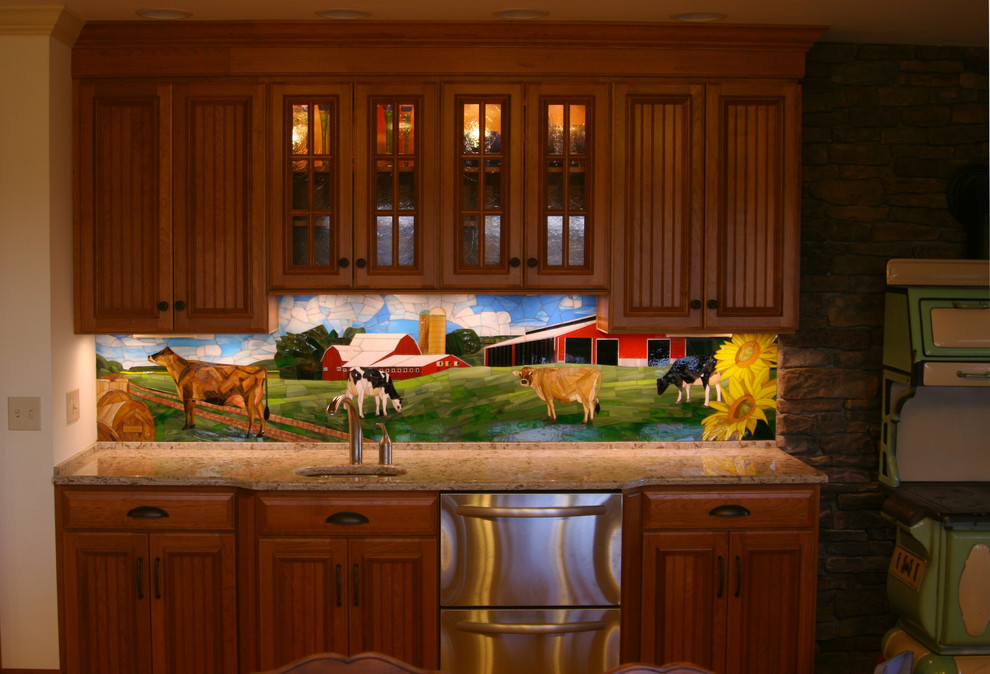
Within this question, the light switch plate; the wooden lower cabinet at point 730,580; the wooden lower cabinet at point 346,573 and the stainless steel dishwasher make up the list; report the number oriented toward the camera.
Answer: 4

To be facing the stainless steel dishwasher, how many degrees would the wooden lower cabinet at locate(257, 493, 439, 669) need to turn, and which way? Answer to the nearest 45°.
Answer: approximately 90° to its left

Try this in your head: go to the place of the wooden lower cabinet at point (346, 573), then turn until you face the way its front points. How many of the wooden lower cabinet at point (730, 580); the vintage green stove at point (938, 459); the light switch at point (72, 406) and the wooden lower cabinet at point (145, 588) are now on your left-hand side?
2

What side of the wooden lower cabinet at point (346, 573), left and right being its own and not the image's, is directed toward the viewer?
front

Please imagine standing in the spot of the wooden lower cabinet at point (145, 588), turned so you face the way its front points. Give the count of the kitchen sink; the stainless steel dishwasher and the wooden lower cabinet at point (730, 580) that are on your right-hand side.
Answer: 0

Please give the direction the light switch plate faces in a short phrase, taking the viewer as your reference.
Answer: facing the viewer

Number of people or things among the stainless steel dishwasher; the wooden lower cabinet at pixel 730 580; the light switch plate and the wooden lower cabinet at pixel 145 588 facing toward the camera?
4

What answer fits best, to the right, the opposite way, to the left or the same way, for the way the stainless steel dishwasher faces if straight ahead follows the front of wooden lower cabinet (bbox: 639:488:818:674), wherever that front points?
the same way

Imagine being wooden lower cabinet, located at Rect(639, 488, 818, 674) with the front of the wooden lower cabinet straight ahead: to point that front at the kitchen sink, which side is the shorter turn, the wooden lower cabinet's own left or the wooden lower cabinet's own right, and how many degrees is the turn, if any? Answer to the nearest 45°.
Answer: approximately 90° to the wooden lower cabinet's own right

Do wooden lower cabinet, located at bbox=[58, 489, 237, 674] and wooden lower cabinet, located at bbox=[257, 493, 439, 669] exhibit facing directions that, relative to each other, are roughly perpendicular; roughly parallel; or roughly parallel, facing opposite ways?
roughly parallel

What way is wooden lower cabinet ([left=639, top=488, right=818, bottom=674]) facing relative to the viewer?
toward the camera

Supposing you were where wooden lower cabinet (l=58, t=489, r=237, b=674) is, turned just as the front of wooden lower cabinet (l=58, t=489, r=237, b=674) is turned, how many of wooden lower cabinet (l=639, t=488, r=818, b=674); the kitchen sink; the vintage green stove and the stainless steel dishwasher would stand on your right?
0

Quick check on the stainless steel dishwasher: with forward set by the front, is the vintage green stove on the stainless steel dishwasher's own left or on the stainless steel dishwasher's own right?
on the stainless steel dishwasher's own left

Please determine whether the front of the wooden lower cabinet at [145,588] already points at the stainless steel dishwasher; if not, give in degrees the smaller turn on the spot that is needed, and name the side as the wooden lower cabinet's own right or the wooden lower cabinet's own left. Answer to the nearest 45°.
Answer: approximately 45° to the wooden lower cabinet's own left
